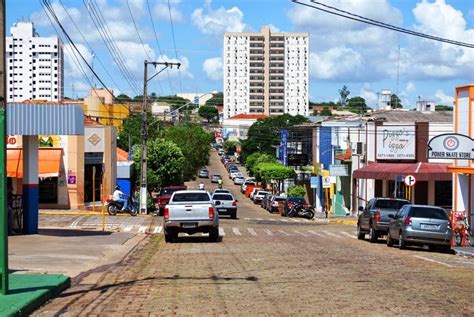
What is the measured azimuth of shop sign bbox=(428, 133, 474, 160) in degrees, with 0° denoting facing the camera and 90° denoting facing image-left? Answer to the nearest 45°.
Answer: approximately 0°

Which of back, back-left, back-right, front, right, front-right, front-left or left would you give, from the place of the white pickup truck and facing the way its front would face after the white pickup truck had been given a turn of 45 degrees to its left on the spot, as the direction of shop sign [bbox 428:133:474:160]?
back-right

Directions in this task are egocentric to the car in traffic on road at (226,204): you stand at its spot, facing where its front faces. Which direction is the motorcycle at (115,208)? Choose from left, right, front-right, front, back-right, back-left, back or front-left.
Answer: left

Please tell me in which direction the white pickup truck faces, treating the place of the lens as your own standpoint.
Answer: facing away from the viewer

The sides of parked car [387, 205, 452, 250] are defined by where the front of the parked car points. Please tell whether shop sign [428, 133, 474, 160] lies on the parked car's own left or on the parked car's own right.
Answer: on the parked car's own right

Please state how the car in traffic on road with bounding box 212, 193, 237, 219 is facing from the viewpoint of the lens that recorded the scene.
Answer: facing away from the viewer

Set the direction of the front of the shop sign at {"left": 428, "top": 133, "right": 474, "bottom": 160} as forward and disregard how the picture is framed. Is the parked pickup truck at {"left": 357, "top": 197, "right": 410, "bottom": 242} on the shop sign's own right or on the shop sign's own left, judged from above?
on the shop sign's own right
